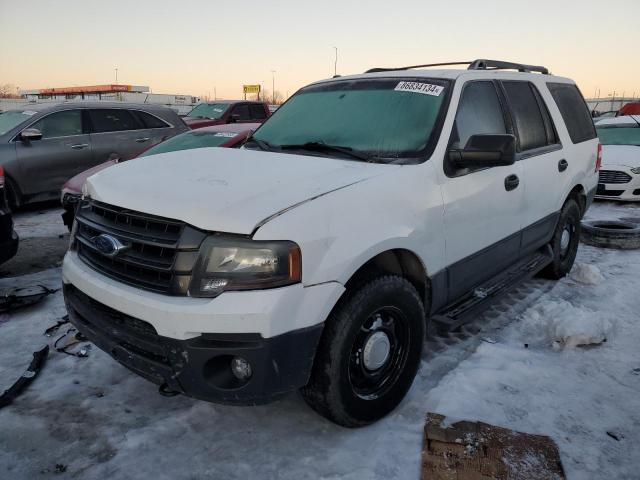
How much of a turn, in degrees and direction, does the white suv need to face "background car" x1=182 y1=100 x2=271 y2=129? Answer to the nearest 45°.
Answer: approximately 135° to its right

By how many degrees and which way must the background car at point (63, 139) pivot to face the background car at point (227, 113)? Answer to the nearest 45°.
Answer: approximately 180°

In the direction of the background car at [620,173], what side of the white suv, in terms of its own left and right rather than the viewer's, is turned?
back

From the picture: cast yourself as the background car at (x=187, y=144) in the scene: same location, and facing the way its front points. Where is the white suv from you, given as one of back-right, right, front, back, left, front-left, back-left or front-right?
front-left

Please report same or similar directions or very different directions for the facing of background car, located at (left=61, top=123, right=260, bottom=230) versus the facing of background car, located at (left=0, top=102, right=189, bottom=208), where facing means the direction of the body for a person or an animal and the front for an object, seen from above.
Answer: same or similar directions

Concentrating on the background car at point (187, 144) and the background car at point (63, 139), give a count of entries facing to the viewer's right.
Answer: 0

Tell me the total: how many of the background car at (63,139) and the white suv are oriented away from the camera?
0

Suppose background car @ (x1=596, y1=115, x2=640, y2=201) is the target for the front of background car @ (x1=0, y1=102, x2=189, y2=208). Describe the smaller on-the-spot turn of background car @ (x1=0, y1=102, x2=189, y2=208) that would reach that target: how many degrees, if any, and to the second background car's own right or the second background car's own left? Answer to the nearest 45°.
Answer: approximately 135° to the second background car's own left

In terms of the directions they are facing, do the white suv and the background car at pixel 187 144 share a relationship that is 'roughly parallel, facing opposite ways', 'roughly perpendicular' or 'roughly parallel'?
roughly parallel

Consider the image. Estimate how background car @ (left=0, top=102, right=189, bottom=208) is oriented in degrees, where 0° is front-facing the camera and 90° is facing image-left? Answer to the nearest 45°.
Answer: approximately 45°

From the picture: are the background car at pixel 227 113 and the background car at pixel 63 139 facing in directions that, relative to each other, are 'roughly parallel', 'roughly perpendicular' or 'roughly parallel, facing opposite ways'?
roughly parallel

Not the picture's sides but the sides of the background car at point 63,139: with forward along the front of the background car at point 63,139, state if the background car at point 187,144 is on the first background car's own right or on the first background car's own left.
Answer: on the first background car's own left

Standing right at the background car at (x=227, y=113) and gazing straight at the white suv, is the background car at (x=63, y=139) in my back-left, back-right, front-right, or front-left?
front-right

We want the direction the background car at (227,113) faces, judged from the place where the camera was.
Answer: facing the viewer and to the left of the viewer

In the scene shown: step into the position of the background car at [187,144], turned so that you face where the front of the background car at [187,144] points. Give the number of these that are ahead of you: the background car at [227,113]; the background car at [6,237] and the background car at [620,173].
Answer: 1
